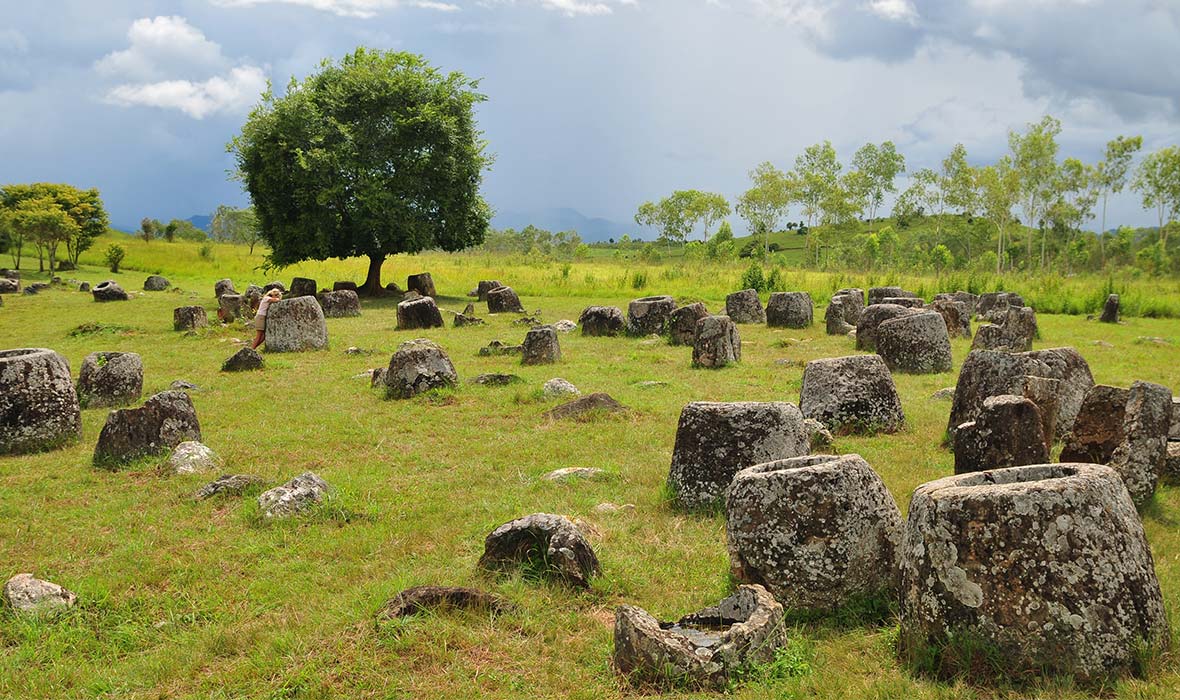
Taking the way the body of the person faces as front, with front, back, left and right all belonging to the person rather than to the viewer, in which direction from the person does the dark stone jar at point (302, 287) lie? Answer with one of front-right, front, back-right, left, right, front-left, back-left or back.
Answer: left

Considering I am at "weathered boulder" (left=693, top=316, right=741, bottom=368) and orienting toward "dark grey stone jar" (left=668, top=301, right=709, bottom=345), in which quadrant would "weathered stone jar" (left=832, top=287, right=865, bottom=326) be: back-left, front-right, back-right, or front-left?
front-right

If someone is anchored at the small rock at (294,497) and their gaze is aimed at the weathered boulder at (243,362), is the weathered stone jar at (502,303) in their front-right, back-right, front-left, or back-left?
front-right

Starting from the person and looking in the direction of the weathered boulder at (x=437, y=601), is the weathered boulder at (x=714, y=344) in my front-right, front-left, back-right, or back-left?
front-left

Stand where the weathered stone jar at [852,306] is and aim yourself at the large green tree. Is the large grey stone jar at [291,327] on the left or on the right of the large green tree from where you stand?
left
